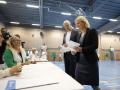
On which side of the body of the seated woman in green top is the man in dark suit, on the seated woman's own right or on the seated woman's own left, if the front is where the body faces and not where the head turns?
on the seated woman's own left

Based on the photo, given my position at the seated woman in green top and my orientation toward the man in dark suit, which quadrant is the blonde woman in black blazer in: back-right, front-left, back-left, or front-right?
front-right

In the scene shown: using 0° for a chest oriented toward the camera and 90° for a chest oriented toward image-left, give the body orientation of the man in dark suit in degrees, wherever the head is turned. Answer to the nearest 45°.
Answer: approximately 45°

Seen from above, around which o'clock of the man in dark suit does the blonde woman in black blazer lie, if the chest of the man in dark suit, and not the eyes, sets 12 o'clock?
The blonde woman in black blazer is roughly at 10 o'clock from the man in dark suit.

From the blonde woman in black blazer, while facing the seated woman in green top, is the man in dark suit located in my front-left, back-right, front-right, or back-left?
front-right

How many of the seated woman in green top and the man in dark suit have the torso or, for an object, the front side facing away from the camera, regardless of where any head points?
0

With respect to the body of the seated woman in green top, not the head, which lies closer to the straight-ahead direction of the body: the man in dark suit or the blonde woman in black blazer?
the blonde woman in black blazer

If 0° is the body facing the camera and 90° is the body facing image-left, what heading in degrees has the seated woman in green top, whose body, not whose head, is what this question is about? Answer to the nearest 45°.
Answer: approximately 315°

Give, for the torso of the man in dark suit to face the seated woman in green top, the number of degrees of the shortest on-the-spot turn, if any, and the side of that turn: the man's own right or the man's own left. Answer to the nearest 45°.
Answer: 0° — they already face them

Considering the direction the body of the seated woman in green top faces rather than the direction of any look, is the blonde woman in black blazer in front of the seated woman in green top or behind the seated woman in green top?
in front

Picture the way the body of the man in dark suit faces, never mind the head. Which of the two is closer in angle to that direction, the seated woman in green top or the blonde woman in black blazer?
the seated woman in green top
